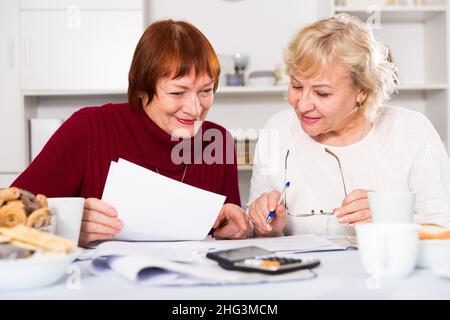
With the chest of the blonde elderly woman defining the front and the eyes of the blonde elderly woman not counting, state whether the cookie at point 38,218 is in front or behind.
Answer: in front

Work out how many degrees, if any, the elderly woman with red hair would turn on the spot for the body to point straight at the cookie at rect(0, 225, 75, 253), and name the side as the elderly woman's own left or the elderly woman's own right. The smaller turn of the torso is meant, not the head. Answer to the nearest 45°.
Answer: approximately 45° to the elderly woman's own right

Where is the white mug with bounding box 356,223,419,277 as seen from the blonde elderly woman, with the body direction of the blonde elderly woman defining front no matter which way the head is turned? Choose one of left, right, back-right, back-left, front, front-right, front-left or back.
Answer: front-left

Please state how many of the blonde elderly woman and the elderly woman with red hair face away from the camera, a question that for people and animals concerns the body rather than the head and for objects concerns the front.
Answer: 0

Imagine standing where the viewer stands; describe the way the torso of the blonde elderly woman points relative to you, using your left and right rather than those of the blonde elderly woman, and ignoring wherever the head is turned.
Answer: facing the viewer and to the left of the viewer

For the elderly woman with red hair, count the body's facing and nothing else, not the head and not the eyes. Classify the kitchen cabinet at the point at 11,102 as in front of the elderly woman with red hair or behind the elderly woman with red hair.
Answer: behind

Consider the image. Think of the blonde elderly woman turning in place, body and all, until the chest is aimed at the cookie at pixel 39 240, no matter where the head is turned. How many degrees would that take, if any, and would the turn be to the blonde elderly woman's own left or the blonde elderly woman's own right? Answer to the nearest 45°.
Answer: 0° — they already face it

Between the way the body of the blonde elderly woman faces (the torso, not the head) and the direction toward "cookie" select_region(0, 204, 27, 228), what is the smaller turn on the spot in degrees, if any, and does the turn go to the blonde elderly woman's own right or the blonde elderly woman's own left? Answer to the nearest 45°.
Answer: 0° — they already face it

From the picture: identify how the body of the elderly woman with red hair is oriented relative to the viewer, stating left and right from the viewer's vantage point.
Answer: facing the viewer and to the right of the viewer

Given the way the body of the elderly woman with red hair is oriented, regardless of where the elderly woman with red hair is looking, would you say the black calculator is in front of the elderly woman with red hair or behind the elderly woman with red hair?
in front

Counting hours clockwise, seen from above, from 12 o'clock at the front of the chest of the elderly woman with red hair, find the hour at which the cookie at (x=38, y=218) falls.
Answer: The cookie is roughly at 2 o'clock from the elderly woman with red hair.

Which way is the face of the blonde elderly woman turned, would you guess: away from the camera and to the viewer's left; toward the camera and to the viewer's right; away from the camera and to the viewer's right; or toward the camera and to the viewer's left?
toward the camera and to the viewer's left

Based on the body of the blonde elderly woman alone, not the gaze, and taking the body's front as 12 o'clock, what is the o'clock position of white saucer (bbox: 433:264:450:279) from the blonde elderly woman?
The white saucer is roughly at 10 o'clock from the blonde elderly woman.

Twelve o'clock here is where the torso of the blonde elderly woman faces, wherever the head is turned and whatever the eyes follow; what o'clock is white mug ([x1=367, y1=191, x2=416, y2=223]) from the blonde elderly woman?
The white mug is roughly at 10 o'clock from the blonde elderly woman.

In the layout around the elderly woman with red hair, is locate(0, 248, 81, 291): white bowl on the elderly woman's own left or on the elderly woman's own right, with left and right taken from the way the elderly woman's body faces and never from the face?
on the elderly woman's own right

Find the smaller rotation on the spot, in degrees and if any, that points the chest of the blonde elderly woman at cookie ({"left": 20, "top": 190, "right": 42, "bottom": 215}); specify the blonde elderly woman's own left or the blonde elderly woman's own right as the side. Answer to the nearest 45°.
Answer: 0° — they already face it
